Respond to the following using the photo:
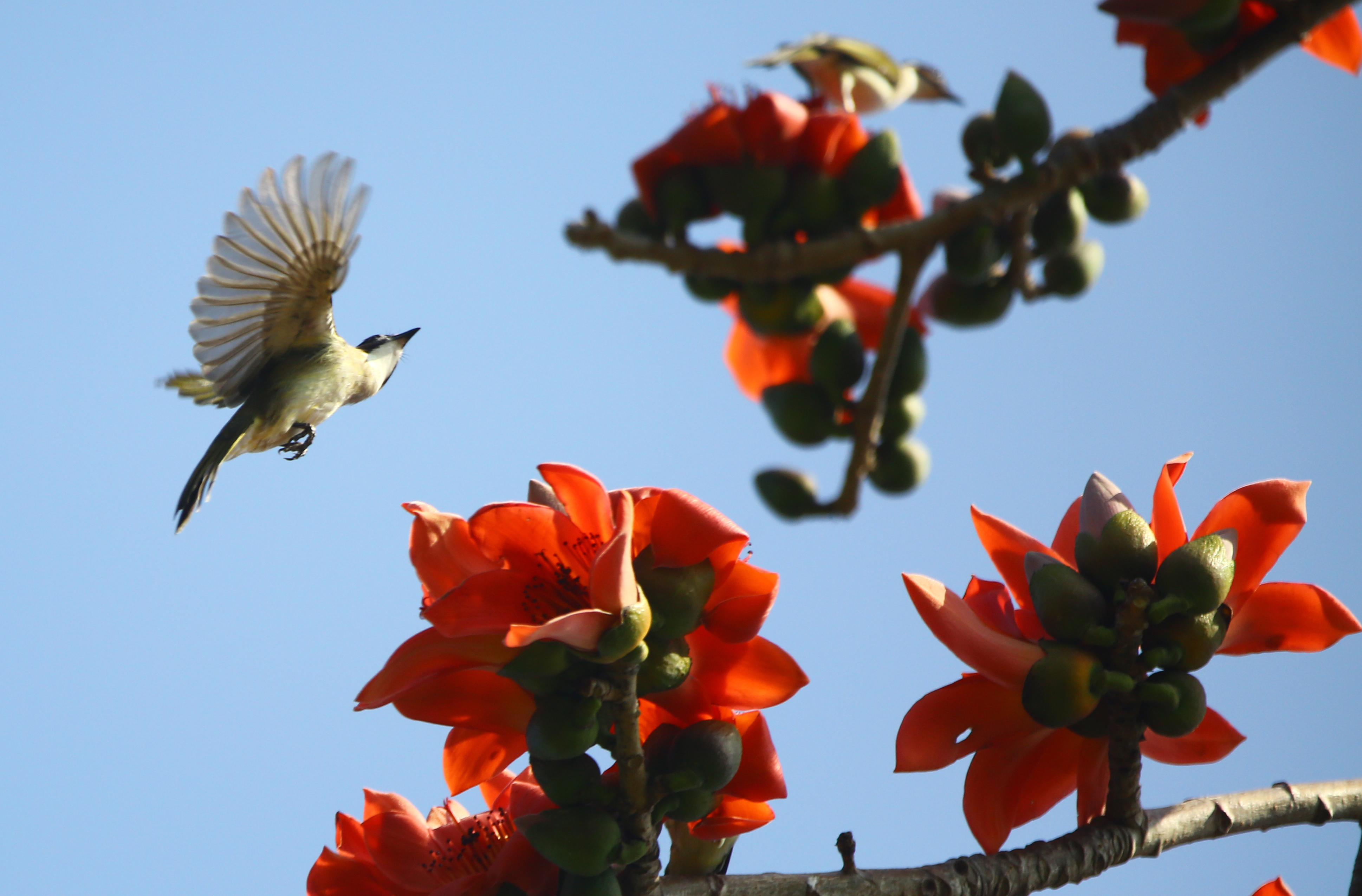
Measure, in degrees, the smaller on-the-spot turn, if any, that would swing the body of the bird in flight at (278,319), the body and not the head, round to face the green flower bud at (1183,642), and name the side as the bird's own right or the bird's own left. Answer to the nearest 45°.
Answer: approximately 45° to the bird's own right

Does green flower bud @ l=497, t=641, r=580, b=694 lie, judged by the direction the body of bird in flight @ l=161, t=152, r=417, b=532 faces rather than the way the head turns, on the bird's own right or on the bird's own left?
on the bird's own right

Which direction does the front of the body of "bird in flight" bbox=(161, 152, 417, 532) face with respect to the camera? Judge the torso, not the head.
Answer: to the viewer's right
